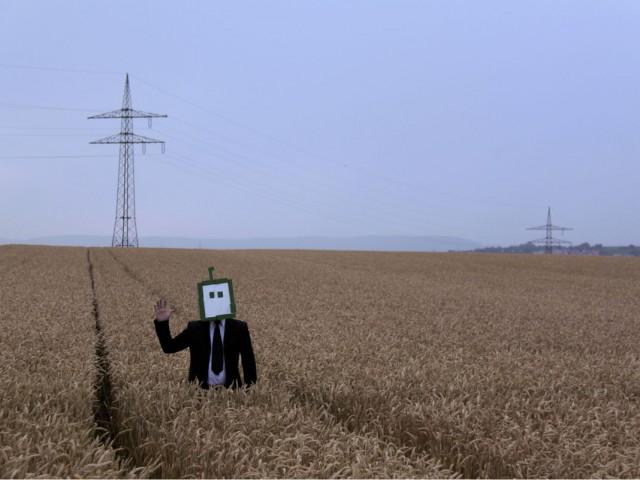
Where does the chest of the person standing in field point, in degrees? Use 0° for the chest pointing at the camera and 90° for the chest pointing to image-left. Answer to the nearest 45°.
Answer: approximately 0°
